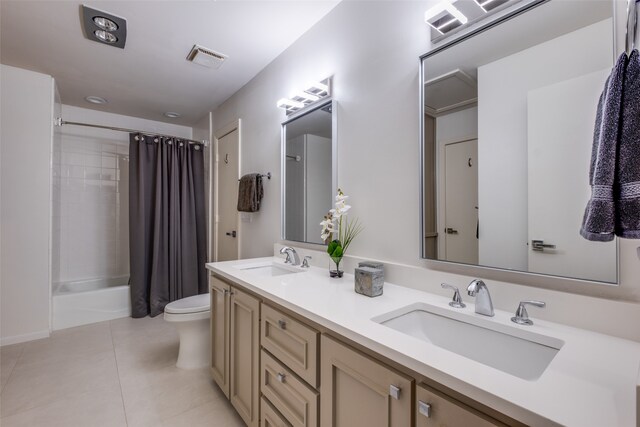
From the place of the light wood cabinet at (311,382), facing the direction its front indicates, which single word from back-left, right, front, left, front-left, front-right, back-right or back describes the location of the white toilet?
right

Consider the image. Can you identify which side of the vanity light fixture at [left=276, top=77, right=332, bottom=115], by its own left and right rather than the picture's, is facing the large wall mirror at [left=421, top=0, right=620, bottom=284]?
left

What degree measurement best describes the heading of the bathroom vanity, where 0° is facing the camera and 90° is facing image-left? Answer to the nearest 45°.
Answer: approximately 45°

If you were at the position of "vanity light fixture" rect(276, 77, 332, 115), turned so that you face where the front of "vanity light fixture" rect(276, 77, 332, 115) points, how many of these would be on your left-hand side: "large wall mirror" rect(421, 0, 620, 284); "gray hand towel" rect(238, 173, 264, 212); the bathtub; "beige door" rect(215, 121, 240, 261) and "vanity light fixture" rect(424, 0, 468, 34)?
2

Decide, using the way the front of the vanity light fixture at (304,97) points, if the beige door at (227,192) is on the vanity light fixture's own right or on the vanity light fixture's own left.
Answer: on the vanity light fixture's own right

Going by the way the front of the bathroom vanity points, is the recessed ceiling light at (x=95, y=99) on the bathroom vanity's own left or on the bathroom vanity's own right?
on the bathroom vanity's own right

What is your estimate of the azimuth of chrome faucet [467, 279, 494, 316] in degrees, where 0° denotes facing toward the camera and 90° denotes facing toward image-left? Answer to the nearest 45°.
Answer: approximately 45°

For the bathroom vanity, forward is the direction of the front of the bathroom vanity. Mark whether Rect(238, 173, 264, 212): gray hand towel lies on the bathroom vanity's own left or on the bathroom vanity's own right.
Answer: on the bathroom vanity's own right
